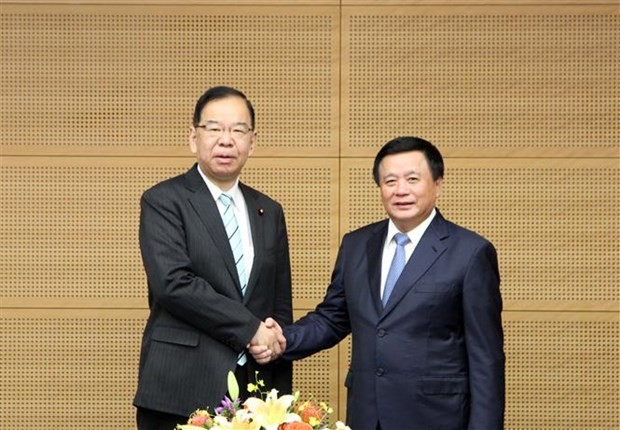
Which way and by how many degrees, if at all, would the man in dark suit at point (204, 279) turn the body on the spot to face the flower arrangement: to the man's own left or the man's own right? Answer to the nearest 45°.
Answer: approximately 45° to the man's own right

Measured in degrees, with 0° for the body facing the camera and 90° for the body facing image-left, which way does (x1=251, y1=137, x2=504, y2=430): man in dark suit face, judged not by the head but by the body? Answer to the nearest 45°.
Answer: approximately 45°

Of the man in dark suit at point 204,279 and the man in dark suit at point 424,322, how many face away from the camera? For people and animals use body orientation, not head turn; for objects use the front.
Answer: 0

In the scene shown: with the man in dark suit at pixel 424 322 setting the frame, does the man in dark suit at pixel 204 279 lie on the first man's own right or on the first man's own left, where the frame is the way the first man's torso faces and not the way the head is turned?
on the first man's own right

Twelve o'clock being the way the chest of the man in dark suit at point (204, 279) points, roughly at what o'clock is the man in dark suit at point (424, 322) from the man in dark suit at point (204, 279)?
the man in dark suit at point (424, 322) is roughly at 11 o'clock from the man in dark suit at point (204, 279).

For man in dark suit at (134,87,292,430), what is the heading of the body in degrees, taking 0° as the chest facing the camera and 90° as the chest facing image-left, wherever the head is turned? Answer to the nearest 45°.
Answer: approximately 315°

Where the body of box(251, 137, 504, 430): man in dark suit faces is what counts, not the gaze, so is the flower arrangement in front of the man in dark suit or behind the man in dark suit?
in front
